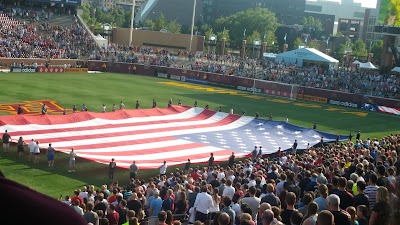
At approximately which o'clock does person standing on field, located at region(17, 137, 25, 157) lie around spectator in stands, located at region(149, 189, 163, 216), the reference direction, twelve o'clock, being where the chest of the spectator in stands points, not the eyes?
The person standing on field is roughly at 11 o'clock from the spectator in stands.

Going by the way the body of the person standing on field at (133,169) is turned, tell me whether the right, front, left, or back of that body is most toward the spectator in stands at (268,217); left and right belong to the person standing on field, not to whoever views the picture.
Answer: back

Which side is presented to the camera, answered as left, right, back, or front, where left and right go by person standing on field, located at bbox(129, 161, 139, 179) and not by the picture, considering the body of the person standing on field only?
back

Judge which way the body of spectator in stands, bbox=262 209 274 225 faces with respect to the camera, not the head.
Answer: away from the camera

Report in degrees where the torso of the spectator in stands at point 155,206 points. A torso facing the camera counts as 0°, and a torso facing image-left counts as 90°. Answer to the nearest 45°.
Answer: approximately 180°
